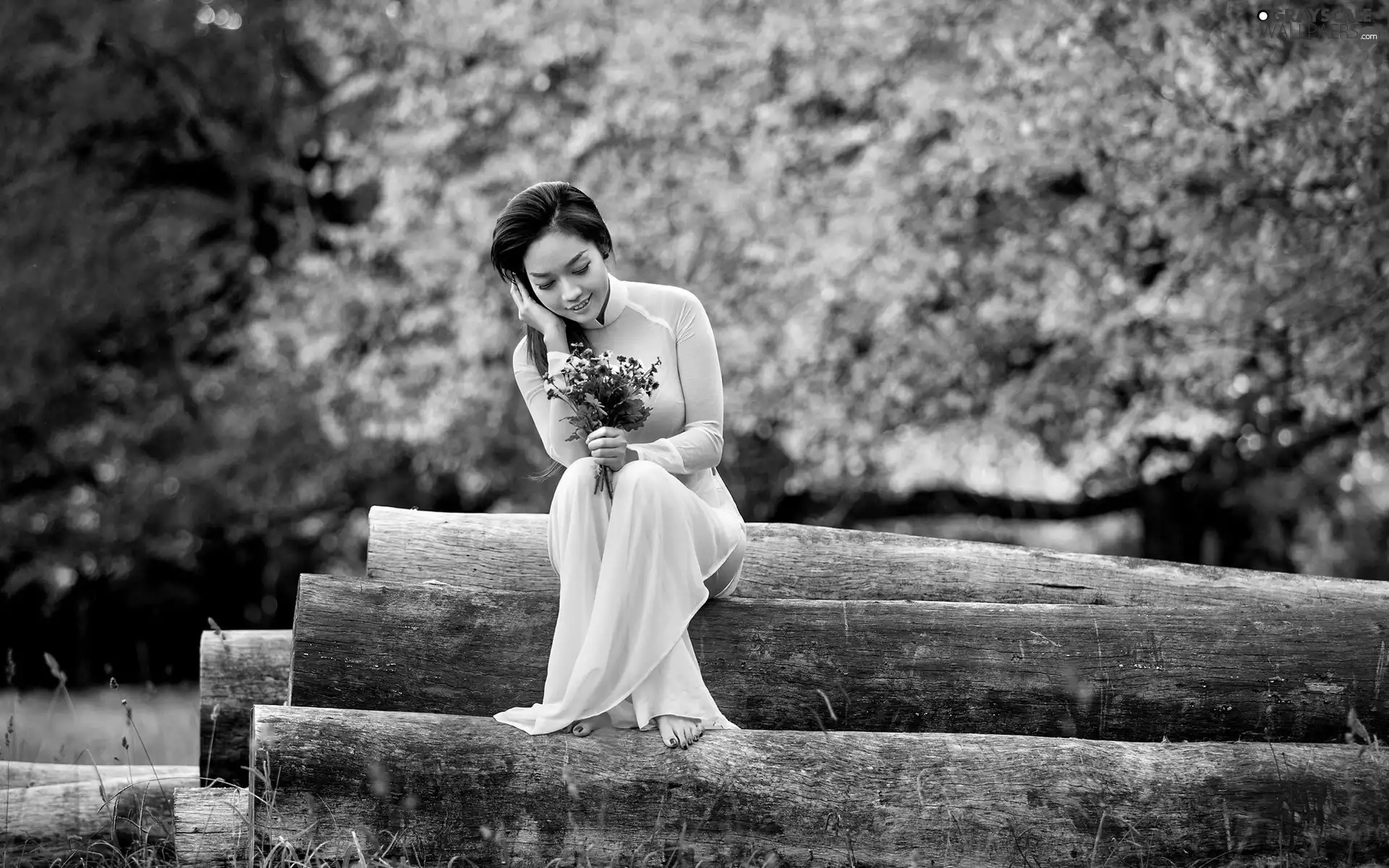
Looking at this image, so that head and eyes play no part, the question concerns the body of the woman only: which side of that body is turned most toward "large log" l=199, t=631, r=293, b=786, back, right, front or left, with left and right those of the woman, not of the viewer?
right

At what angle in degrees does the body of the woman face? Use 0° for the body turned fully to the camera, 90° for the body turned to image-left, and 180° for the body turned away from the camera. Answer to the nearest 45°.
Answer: approximately 45°

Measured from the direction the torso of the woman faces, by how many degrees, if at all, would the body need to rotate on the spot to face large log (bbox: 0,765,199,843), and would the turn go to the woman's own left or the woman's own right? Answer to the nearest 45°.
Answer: approximately 45° to the woman's own right

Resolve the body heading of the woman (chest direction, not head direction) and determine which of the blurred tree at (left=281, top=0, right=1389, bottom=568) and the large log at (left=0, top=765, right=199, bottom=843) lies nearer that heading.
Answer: the large log

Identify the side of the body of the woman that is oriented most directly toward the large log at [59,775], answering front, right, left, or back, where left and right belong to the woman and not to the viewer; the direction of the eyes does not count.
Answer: right

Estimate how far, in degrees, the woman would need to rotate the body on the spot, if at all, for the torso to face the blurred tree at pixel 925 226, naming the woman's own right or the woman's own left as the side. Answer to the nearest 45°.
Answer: approximately 135° to the woman's own right
